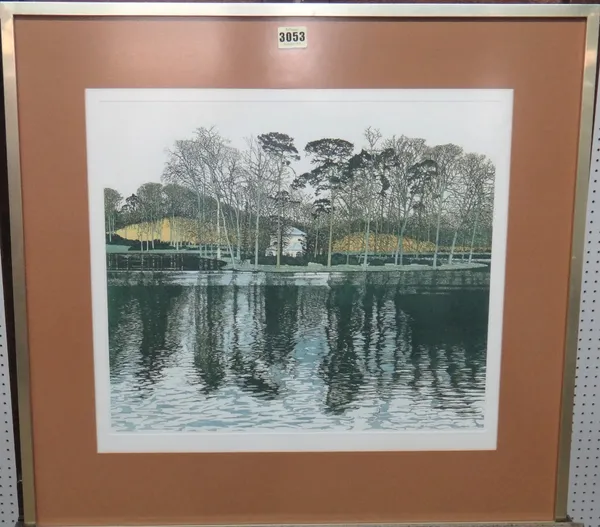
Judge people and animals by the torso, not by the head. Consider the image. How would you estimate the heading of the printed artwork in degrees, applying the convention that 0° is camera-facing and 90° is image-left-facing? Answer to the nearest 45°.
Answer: approximately 0°
